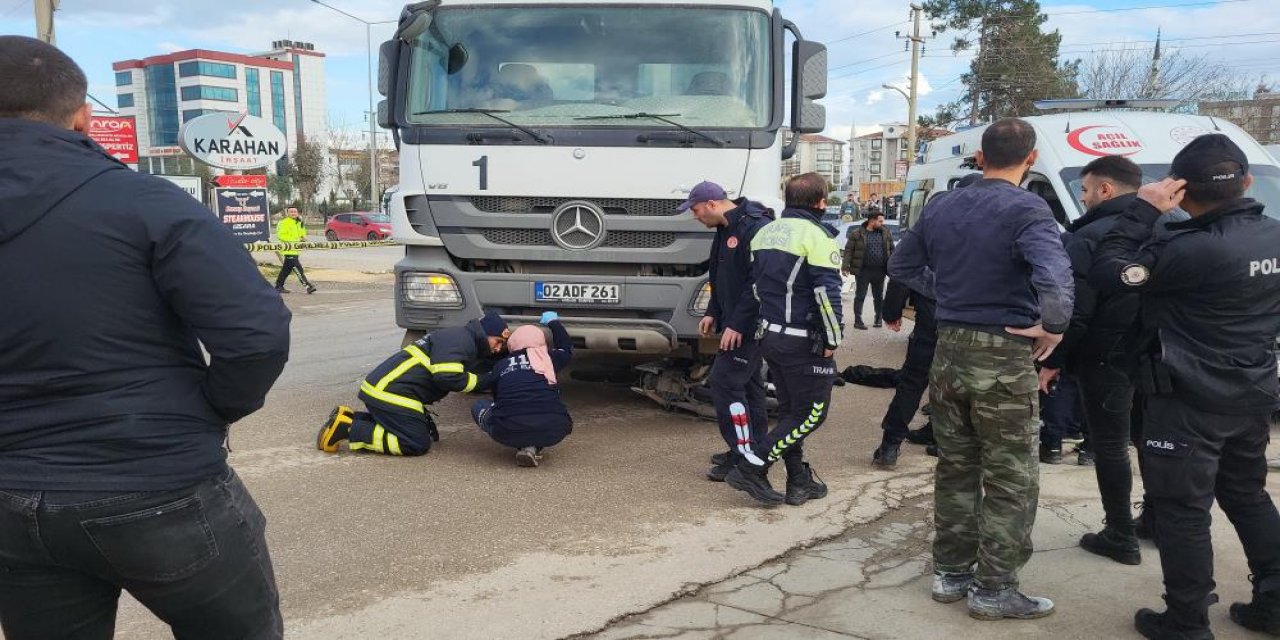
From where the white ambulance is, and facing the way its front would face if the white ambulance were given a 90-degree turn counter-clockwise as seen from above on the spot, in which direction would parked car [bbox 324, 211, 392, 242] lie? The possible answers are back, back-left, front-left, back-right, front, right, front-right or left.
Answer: left

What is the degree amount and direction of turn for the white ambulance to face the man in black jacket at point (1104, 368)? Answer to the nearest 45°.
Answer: approximately 45° to its right

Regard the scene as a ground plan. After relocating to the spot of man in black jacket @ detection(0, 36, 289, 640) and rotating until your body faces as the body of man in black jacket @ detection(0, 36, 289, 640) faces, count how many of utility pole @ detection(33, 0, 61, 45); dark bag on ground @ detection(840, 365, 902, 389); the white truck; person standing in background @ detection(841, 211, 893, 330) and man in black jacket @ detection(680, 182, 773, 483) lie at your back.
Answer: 0

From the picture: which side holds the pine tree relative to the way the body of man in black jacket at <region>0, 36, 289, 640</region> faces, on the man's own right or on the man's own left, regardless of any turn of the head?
on the man's own right

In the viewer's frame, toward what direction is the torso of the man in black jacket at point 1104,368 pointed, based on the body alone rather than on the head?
to the viewer's left

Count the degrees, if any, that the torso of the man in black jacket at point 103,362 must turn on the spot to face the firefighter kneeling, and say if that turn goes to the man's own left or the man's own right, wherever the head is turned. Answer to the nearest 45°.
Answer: approximately 45° to the man's own right

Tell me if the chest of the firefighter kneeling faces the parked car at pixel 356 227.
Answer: no

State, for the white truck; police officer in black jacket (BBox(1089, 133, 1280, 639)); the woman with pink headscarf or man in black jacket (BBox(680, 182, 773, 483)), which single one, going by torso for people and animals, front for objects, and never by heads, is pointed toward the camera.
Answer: the white truck

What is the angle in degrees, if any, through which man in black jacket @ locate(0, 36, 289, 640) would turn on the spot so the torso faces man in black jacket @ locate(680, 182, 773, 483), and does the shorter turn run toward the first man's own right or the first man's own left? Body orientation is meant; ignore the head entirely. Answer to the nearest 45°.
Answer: approximately 45° to the first man's own right

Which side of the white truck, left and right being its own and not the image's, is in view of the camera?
front

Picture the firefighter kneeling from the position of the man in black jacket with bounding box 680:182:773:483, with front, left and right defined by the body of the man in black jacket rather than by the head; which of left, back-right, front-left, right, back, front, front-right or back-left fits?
front

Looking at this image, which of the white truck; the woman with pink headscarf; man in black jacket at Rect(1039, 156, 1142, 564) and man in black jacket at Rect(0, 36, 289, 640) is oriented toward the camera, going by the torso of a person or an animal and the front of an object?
the white truck

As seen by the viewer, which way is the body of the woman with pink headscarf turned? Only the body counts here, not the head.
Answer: away from the camera

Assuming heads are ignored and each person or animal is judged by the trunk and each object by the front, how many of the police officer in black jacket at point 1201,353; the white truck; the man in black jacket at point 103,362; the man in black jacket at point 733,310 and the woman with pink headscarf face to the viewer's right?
0

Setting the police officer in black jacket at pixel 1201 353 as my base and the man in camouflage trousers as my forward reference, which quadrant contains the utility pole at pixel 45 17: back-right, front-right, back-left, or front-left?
front-right

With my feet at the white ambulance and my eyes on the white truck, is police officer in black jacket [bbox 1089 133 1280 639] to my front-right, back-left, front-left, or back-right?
front-left

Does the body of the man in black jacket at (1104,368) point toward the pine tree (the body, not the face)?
no
